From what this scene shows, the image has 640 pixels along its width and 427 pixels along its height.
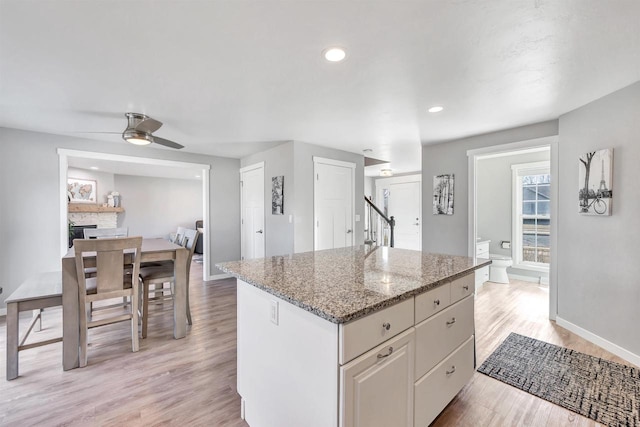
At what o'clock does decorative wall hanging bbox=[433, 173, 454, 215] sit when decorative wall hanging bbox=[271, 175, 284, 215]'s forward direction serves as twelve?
decorative wall hanging bbox=[433, 173, 454, 215] is roughly at 8 o'clock from decorative wall hanging bbox=[271, 175, 284, 215].

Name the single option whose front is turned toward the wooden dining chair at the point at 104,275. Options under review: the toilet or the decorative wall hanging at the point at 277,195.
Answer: the decorative wall hanging

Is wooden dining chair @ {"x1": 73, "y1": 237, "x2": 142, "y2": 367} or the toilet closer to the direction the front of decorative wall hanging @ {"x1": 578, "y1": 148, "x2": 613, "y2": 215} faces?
the wooden dining chair

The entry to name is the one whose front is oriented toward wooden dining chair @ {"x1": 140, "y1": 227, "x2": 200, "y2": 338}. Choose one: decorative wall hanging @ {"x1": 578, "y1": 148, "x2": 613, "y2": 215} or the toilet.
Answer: the decorative wall hanging

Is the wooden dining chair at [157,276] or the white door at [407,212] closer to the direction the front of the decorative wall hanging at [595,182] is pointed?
the wooden dining chair

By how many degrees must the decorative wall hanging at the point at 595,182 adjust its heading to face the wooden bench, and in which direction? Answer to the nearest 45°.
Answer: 0° — it already faces it

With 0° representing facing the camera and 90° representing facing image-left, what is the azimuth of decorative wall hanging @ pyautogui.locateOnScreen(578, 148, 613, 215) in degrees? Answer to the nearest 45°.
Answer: approximately 45°

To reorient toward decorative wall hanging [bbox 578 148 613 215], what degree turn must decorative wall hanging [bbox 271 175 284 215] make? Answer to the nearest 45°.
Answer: approximately 90° to its left

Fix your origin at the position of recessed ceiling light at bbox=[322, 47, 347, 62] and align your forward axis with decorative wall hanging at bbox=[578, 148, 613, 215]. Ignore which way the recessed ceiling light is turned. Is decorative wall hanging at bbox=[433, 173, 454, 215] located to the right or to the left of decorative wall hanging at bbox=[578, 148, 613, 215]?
left

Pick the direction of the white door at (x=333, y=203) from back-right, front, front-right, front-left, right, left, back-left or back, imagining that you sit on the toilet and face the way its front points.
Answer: back-right

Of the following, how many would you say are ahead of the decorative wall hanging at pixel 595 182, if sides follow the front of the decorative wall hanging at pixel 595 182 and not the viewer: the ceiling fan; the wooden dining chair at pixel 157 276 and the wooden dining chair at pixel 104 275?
3
